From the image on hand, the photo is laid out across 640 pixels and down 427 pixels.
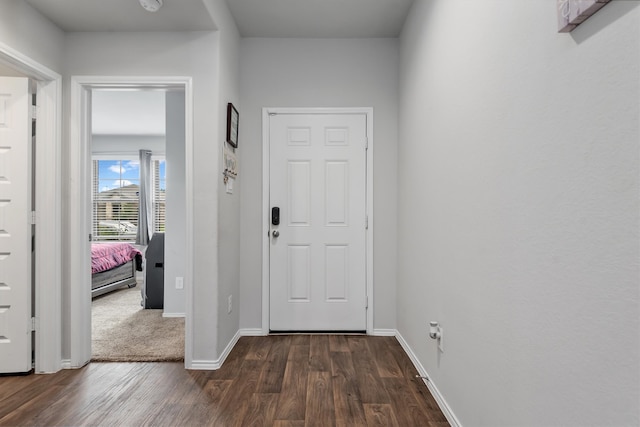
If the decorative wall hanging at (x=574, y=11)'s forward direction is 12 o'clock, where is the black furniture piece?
The black furniture piece is roughly at 2 o'clock from the decorative wall hanging.

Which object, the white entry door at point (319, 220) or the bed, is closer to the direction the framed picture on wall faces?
the white entry door

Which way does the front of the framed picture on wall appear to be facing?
to the viewer's right

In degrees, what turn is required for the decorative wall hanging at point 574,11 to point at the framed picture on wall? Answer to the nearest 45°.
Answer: approximately 45° to its right

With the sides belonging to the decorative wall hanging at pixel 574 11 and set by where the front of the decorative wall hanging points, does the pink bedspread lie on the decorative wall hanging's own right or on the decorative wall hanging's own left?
on the decorative wall hanging's own right

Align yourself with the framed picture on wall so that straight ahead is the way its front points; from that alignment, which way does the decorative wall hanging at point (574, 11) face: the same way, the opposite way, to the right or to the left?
the opposite way

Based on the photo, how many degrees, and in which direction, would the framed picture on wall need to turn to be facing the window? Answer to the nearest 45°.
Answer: approximately 135° to its left

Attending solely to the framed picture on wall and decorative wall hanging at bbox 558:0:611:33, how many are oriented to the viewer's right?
1

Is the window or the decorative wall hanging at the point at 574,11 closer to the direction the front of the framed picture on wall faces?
the decorative wall hanging

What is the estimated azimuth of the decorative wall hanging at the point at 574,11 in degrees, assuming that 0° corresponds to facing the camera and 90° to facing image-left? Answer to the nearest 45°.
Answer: approximately 45°

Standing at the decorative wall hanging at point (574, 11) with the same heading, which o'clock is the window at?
The window is roughly at 2 o'clock from the decorative wall hanging.
